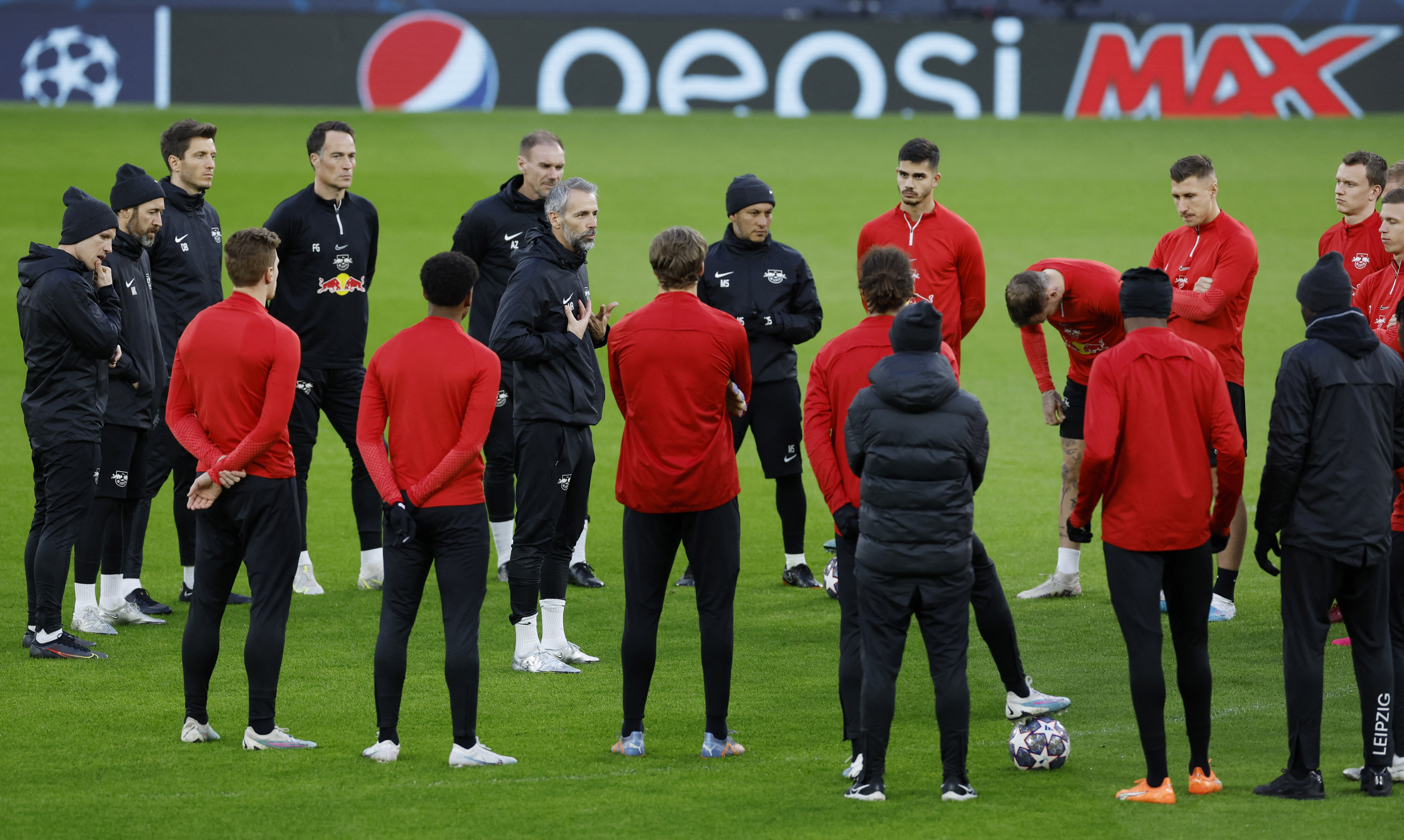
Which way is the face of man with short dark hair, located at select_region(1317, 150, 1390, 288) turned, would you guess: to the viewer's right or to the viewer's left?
to the viewer's left

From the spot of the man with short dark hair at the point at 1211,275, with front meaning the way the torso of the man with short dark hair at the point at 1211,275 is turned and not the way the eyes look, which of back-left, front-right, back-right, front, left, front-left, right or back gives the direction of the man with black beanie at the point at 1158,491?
front-left

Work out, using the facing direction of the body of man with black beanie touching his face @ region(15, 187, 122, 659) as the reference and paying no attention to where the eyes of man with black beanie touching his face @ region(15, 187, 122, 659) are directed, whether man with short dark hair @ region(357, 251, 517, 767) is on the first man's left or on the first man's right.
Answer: on the first man's right

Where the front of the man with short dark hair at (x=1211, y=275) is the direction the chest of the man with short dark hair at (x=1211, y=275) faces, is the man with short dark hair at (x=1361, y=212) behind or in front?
behind

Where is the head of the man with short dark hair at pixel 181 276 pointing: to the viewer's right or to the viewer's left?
to the viewer's right

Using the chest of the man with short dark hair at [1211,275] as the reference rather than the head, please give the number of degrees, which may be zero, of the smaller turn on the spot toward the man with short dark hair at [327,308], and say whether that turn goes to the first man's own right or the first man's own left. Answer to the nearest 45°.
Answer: approximately 45° to the first man's own right

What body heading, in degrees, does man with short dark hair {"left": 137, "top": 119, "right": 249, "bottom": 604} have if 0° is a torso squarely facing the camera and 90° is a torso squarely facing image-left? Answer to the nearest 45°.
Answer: approximately 315°

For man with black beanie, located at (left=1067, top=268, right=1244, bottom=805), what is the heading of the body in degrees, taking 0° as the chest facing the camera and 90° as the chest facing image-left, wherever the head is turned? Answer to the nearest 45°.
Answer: approximately 180°

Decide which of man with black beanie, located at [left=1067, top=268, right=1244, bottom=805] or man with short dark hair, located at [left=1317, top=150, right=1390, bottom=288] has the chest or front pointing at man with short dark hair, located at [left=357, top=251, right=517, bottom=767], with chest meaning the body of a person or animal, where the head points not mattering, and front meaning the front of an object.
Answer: man with short dark hair, located at [left=1317, top=150, right=1390, bottom=288]

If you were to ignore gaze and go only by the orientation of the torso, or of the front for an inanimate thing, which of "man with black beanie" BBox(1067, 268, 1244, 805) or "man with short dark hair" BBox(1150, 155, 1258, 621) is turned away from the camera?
"man with black beanie" BBox(1067, 268, 1244, 805)

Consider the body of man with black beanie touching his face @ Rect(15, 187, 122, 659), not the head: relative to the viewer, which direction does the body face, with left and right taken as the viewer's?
facing to the right of the viewer

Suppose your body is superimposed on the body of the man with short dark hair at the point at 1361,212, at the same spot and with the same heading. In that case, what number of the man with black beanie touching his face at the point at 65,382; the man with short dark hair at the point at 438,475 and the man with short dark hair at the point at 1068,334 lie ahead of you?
3

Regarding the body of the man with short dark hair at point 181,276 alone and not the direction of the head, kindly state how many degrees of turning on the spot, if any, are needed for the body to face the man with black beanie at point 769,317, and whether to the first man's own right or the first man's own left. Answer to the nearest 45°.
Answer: approximately 45° to the first man's own left

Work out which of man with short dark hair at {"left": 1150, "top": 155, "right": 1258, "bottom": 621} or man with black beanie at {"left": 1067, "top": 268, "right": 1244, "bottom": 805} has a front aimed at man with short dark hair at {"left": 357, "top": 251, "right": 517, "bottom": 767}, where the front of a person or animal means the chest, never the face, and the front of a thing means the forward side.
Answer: man with short dark hair at {"left": 1150, "top": 155, "right": 1258, "bottom": 621}
